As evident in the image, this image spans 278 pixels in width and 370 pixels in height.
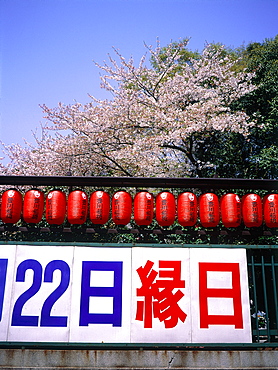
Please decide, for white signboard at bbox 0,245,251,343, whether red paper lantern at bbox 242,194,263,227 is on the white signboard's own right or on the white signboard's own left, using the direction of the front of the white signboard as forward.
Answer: on the white signboard's own left

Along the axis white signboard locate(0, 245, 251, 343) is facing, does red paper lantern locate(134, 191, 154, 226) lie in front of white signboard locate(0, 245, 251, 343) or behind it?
behind

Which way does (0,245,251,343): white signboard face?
toward the camera
